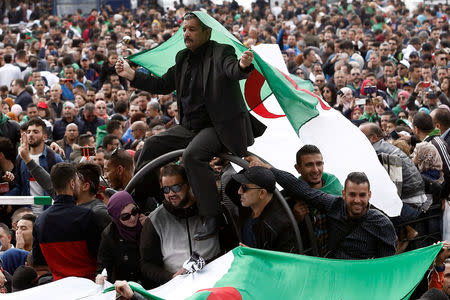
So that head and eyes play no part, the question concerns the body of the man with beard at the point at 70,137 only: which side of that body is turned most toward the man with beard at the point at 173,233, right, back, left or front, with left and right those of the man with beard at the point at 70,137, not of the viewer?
front

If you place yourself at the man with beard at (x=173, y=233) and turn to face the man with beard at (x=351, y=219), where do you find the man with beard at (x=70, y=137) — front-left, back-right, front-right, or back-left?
back-left

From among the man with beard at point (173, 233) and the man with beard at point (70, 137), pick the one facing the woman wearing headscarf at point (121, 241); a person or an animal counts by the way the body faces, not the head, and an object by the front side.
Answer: the man with beard at point (70, 137)

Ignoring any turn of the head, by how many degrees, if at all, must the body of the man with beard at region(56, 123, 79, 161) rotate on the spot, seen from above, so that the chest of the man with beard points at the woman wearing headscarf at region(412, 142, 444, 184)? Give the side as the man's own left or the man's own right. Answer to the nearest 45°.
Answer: approximately 45° to the man's own left

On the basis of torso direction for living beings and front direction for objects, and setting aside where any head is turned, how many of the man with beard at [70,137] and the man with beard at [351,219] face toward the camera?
2

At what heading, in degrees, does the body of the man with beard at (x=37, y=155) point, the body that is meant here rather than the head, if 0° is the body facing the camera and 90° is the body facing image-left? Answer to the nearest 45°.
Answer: approximately 45°

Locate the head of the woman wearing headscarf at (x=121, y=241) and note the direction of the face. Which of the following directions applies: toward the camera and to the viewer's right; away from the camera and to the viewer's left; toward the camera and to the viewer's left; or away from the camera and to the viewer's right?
toward the camera and to the viewer's right

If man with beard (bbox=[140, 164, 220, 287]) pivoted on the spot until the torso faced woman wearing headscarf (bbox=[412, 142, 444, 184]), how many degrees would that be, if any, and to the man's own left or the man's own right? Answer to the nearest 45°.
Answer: approximately 90° to the man's own left

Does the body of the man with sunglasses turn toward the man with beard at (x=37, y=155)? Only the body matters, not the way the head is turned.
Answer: no

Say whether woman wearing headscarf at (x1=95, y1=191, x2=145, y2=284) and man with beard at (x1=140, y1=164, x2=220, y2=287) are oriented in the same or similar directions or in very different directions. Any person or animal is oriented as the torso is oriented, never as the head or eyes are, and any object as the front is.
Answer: same or similar directions

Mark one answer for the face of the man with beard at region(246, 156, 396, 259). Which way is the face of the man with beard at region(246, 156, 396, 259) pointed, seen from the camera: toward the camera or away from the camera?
toward the camera

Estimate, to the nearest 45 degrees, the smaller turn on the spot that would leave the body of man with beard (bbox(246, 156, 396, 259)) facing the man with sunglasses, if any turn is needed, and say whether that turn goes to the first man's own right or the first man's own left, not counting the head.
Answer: approximately 90° to the first man's own right

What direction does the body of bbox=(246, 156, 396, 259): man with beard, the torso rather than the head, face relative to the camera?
toward the camera

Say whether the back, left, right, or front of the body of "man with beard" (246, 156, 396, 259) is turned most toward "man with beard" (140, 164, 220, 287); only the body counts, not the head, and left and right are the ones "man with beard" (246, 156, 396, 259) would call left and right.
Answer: right

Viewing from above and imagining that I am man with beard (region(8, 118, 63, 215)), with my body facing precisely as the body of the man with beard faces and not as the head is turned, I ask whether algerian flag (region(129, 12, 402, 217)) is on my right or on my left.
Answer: on my left

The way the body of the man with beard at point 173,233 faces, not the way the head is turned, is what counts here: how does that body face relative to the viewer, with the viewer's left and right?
facing the viewer and to the right of the viewer

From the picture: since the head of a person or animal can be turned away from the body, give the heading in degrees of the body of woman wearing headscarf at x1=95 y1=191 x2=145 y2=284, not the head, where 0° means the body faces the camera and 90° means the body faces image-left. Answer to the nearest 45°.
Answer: approximately 315°
